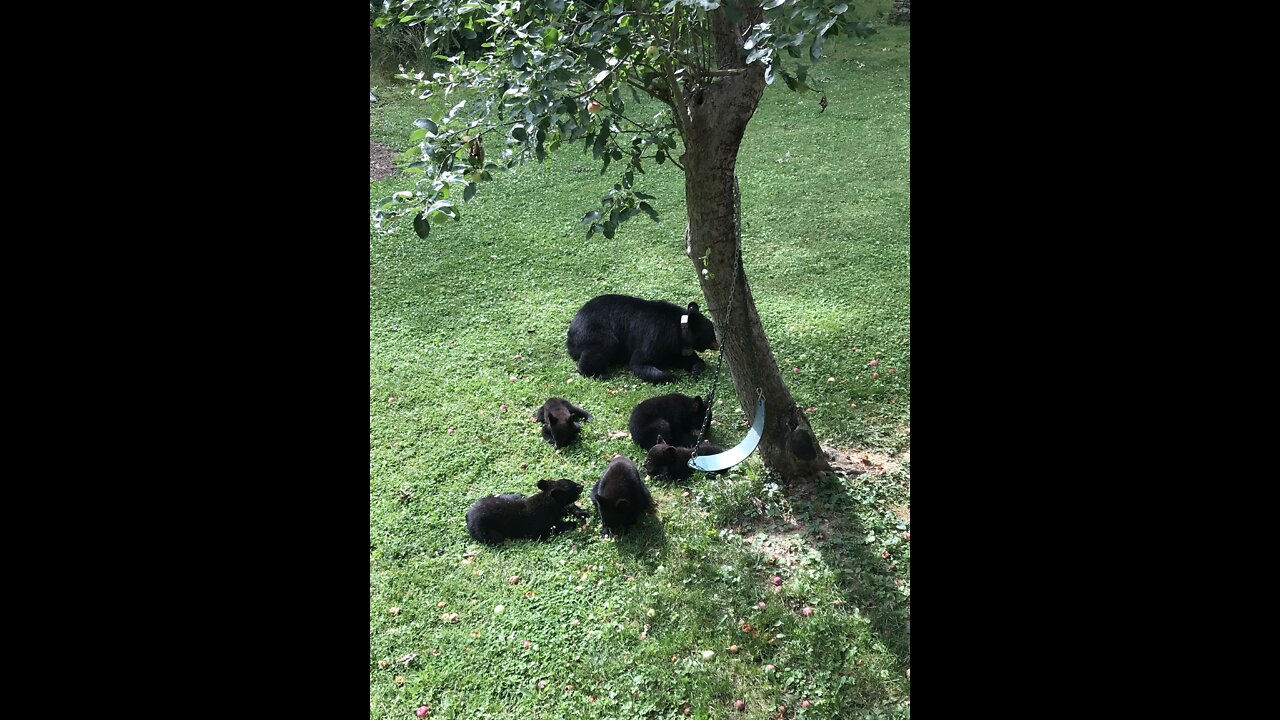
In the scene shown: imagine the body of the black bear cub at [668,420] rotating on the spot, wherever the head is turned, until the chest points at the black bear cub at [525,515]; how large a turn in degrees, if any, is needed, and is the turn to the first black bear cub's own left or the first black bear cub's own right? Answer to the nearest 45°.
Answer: approximately 135° to the first black bear cub's own right

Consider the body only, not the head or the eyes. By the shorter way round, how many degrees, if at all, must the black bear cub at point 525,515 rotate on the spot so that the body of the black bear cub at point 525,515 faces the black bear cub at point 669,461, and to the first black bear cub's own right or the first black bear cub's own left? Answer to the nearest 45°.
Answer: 0° — it already faces it

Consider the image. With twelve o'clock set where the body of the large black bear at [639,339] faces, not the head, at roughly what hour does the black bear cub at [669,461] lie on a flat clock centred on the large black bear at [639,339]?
the black bear cub at [669,461] is roughly at 3 o'clock from the large black bear at [639,339].

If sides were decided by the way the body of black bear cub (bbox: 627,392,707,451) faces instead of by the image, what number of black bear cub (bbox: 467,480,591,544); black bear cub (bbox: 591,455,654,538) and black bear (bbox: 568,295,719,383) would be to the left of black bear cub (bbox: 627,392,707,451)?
1

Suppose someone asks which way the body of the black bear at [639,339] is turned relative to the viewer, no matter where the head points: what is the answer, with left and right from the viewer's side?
facing to the right of the viewer

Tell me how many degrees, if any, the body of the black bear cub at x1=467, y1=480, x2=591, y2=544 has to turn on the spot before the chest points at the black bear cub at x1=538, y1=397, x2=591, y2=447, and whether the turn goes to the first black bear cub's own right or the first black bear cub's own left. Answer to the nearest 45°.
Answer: approximately 90° to the first black bear cub's own left

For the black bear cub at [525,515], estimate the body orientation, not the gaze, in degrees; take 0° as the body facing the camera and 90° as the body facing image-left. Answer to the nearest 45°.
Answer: approximately 270°

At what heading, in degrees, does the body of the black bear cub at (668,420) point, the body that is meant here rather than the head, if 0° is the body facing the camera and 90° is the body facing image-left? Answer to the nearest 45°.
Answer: approximately 270°

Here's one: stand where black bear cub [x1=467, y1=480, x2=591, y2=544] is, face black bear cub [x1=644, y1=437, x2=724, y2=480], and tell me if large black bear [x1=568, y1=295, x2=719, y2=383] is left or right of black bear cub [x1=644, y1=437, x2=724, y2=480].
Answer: left
